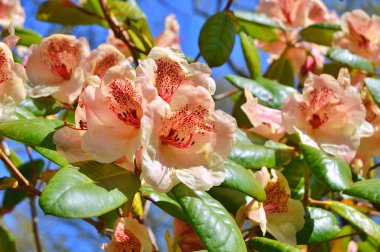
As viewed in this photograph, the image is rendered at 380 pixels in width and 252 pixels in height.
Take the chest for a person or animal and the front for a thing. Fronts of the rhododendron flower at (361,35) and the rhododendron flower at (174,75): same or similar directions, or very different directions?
same or similar directions

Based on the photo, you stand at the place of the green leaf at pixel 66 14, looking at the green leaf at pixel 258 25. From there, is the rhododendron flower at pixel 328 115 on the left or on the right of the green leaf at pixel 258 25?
right

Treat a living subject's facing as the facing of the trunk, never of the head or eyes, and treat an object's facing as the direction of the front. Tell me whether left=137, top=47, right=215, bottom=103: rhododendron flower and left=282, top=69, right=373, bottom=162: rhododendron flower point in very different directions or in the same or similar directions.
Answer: same or similar directions

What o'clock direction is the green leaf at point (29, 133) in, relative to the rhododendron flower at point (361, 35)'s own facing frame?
The green leaf is roughly at 1 o'clock from the rhododendron flower.

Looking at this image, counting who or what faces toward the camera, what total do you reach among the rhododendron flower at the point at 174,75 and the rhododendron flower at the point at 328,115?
2

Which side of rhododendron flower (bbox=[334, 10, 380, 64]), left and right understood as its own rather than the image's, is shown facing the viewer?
front

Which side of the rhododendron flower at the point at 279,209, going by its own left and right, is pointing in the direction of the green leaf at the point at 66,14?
right

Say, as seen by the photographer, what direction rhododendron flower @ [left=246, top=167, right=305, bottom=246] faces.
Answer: facing the viewer and to the left of the viewer

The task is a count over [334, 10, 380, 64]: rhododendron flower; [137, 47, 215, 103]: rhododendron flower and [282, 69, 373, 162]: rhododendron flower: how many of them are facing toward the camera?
3

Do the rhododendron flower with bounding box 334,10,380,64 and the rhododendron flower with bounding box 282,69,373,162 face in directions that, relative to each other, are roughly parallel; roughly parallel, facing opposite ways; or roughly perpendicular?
roughly parallel

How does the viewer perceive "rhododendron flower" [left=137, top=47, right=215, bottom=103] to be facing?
facing the viewer

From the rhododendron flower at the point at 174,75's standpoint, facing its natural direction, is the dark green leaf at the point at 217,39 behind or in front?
behind

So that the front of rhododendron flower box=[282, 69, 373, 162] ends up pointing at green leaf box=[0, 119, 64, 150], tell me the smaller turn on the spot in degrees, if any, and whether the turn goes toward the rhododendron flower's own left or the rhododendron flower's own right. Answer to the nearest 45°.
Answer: approximately 45° to the rhododendron flower's own right

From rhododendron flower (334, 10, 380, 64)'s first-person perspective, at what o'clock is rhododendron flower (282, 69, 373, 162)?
rhododendron flower (282, 69, 373, 162) is roughly at 12 o'clock from rhododendron flower (334, 10, 380, 64).
